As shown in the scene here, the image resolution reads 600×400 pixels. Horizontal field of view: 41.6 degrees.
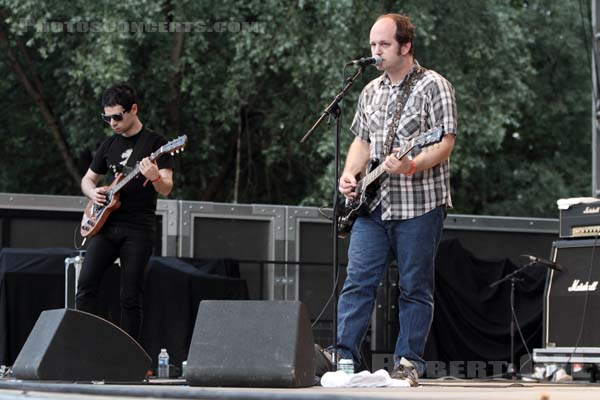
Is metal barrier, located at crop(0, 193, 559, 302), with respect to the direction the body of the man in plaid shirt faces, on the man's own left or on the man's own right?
on the man's own right

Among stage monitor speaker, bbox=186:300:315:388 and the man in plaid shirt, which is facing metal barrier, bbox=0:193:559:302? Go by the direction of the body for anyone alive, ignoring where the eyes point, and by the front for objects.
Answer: the stage monitor speaker

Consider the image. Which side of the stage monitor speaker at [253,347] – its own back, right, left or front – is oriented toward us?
back

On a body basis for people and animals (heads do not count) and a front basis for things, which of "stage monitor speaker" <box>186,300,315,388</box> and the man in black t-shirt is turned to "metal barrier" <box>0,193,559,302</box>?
the stage monitor speaker

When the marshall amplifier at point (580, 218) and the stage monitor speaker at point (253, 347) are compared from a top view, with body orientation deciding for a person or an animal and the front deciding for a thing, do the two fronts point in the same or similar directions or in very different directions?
very different directions

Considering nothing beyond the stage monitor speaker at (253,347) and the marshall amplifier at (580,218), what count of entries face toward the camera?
1

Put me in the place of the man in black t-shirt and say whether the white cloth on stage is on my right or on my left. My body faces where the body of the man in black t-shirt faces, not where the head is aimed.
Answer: on my left

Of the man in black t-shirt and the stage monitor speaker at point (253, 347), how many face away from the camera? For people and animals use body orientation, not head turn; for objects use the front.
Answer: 1

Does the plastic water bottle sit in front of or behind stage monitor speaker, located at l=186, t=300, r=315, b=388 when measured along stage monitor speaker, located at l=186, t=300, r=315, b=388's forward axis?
in front

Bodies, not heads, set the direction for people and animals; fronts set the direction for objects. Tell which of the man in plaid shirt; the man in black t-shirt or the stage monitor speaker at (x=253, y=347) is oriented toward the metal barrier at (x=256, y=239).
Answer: the stage monitor speaker

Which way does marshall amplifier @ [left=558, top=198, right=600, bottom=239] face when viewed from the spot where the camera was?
facing the viewer

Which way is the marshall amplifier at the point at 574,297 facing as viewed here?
toward the camera

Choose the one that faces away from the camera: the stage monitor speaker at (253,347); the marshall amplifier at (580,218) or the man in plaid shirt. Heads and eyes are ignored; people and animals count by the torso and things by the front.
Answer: the stage monitor speaker

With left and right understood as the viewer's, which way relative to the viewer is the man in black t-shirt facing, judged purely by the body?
facing the viewer and to the left of the viewer

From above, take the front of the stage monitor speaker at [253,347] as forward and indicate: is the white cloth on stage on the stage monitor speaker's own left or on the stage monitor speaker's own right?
on the stage monitor speaker's own right

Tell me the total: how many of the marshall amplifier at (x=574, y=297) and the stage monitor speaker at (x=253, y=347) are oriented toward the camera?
1

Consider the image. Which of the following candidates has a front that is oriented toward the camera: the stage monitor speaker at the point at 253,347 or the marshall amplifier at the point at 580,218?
the marshall amplifier
